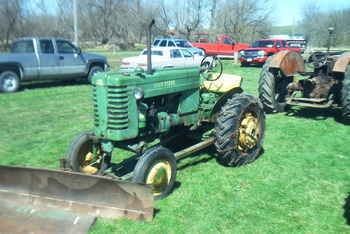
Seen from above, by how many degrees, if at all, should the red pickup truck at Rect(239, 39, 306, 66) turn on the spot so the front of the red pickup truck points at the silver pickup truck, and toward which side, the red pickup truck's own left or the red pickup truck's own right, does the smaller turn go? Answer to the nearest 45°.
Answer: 0° — it already faces it

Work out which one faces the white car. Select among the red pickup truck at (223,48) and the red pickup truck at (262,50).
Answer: the red pickup truck at (262,50)

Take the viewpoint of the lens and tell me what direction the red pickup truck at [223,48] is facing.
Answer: facing to the right of the viewer

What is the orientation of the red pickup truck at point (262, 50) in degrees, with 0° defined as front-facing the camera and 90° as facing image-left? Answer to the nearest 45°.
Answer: approximately 45°

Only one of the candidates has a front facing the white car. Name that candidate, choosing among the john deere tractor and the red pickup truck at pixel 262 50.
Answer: the red pickup truck

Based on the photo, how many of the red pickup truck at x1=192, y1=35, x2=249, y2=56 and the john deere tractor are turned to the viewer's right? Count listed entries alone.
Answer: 1

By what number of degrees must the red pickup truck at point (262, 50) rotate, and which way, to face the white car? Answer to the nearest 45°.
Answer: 0° — it already faces it

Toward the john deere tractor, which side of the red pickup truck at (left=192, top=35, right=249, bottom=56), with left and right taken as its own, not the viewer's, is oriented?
right

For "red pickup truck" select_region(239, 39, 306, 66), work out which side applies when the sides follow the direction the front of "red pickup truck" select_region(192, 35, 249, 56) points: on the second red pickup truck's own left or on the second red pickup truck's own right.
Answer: on the second red pickup truck's own right

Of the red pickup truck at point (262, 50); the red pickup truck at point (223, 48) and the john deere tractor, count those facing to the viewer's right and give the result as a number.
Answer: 1

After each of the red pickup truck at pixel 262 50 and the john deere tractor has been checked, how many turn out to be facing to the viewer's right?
0

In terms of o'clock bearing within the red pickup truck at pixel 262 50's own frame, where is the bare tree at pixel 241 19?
The bare tree is roughly at 4 o'clock from the red pickup truck.

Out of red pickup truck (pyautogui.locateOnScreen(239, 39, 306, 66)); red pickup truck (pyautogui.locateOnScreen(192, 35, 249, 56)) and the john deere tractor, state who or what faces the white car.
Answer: red pickup truck (pyautogui.locateOnScreen(239, 39, 306, 66))

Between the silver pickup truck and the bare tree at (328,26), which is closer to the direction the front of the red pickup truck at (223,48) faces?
the bare tree

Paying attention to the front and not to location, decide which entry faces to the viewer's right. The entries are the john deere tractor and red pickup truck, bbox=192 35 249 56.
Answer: the red pickup truck
